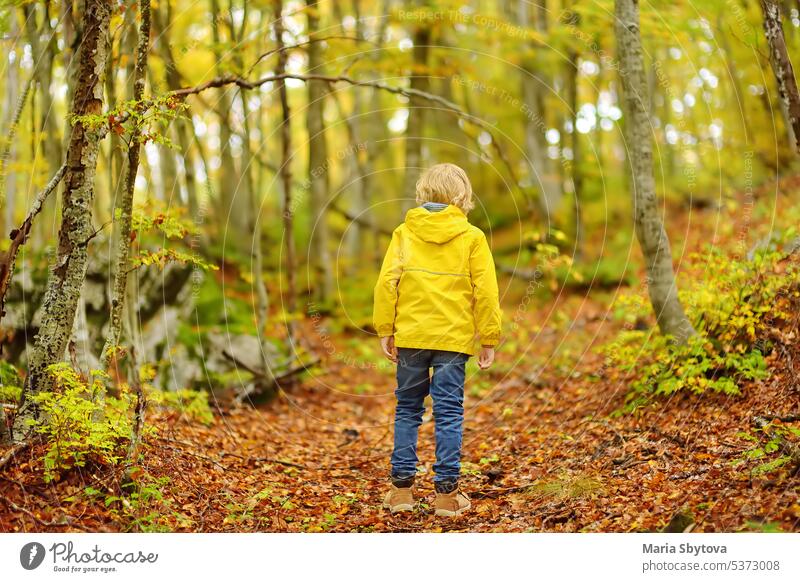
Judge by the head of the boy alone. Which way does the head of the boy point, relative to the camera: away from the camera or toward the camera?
away from the camera

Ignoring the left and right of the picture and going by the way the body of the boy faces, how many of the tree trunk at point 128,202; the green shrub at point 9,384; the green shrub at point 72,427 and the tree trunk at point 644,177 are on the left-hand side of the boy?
3

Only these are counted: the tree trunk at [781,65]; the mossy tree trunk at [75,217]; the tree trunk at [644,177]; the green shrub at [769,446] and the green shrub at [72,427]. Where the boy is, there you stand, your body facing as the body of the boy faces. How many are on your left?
2

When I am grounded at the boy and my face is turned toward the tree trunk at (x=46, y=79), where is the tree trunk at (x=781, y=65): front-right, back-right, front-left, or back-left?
back-right

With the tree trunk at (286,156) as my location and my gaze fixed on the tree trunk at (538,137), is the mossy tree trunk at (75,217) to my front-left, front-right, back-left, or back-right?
back-right

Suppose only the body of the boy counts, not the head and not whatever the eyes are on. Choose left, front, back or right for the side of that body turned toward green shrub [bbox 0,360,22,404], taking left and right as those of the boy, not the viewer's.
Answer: left

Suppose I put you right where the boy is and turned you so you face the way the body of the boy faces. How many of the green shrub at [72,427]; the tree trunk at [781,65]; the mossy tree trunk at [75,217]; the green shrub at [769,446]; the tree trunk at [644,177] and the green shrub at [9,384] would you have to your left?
3

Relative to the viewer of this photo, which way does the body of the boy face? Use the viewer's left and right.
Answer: facing away from the viewer

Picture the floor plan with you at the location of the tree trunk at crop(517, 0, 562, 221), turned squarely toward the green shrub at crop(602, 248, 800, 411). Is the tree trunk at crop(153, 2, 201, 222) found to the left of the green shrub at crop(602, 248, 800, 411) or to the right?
right

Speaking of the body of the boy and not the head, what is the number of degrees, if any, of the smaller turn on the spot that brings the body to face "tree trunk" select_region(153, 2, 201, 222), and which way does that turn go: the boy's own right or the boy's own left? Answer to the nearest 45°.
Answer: approximately 45° to the boy's own left

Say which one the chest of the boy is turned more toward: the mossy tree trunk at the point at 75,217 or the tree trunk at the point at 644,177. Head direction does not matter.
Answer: the tree trunk

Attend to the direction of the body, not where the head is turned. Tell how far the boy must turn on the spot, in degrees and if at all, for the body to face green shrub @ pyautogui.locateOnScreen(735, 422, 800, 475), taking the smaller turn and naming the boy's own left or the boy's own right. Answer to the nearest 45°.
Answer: approximately 90° to the boy's own right
